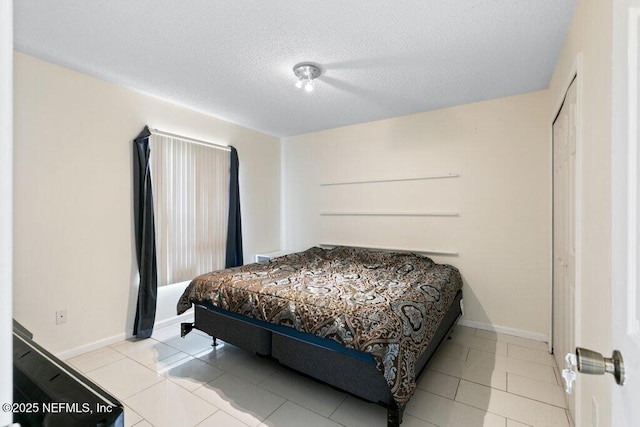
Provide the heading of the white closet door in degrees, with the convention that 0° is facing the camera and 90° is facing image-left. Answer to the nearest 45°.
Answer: approximately 90°

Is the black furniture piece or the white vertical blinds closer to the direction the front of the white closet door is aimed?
the white vertical blinds

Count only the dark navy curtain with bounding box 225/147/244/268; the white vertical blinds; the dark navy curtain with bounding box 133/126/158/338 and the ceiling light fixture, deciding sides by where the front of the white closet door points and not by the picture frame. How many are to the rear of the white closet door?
0

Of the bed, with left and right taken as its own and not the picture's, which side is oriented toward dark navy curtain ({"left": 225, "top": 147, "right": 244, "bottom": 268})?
right

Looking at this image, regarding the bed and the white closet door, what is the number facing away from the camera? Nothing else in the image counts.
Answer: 0

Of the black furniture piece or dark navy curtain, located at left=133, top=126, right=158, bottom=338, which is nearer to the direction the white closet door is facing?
the dark navy curtain

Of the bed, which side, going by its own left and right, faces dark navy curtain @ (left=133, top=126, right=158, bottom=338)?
right

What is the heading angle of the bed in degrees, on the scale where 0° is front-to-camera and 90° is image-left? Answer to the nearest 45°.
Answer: approximately 45°

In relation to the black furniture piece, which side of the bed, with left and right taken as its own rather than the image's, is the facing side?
front

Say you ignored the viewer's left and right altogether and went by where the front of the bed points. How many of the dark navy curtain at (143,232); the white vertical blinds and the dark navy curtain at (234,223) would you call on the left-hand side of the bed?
0

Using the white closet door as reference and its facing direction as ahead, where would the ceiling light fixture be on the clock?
The ceiling light fixture is roughly at 11 o'clock from the white closet door.

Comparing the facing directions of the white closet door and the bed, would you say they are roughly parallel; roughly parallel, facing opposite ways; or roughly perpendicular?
roughly perpendicular

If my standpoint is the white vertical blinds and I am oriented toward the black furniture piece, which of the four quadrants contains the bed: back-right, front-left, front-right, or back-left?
front-left

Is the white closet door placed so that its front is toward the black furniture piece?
no
